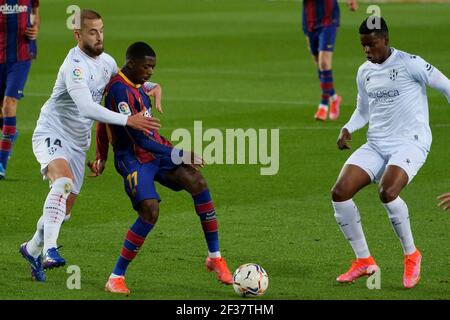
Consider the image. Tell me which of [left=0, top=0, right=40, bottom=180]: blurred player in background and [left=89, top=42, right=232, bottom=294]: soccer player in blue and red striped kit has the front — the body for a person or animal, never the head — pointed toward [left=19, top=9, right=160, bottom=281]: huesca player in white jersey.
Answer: the blurred player in background

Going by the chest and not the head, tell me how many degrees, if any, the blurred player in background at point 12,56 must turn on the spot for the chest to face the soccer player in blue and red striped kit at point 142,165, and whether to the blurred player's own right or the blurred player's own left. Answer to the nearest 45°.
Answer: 0° — they already face them

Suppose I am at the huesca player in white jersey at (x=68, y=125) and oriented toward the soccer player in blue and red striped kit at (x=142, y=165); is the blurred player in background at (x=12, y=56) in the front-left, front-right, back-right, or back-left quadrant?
back-left

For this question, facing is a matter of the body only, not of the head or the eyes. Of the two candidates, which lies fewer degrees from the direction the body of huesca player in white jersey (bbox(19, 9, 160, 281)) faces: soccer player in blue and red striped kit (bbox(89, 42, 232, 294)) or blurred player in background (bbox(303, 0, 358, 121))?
the soccer player in blue and red striped kit

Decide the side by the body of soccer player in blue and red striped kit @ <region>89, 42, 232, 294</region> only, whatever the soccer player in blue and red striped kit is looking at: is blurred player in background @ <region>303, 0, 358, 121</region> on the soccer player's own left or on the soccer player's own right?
on the soccer player's own left

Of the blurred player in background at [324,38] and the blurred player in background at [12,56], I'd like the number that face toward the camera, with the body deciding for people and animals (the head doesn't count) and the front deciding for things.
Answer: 2

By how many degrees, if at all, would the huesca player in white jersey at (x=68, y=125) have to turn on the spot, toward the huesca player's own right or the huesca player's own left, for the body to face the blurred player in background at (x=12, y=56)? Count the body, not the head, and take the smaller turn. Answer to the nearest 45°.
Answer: approximately 135° to the huesca player's own left

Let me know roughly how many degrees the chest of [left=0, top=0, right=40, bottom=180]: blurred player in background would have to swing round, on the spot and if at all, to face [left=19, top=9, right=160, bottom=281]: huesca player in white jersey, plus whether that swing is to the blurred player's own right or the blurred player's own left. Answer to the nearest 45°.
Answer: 0° — they already face them

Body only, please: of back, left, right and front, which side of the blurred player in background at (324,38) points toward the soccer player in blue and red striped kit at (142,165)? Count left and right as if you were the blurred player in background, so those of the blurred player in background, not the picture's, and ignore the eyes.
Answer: front

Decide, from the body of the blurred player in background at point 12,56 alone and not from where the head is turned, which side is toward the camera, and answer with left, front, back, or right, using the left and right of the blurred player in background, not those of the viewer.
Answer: front

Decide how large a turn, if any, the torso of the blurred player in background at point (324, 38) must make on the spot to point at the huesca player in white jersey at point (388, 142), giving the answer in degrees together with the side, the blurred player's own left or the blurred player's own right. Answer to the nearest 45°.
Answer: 0° — they already face them

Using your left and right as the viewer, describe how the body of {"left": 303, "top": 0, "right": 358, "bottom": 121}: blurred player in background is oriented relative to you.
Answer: facing the viewer

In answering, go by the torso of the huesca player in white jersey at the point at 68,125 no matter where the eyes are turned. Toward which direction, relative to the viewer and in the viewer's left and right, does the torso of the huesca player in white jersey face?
facing the viewer and to the right of the viewer

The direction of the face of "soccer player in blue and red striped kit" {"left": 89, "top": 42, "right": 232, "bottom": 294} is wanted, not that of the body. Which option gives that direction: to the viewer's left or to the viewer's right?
to the viewer's right

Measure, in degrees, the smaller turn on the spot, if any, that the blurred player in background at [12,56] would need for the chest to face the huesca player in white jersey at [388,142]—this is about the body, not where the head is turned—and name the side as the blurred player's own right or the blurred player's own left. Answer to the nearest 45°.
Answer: approximately 45° to the blurred player's own left

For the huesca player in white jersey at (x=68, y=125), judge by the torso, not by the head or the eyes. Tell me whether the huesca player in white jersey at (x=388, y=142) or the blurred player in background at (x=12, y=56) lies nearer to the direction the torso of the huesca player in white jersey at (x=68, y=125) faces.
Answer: the huesca player in white jersey
